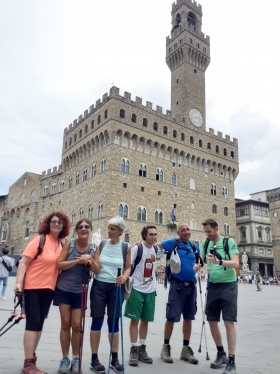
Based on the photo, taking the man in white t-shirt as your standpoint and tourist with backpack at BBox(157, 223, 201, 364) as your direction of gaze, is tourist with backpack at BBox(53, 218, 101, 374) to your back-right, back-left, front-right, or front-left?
back-right

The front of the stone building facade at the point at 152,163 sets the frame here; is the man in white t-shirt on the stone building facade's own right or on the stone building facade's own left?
on the stone building facade's own right

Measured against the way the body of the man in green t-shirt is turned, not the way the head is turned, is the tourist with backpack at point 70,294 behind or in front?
in front

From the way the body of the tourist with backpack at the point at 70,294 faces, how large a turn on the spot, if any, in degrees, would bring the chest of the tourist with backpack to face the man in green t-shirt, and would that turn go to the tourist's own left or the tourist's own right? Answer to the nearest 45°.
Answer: approximately 90° to the tourist's own left

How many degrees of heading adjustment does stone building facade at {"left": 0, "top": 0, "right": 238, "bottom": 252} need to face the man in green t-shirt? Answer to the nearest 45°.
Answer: approximately 45° to its right

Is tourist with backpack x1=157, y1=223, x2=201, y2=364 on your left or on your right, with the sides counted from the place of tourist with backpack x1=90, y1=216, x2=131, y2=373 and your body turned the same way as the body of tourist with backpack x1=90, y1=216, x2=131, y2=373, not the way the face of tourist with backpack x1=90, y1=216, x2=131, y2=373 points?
on your left

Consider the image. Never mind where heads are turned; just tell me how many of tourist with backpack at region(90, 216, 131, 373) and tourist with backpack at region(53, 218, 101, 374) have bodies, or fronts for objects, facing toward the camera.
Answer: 2

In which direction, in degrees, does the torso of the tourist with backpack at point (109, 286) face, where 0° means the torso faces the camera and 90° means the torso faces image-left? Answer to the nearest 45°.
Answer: approximately 0°
